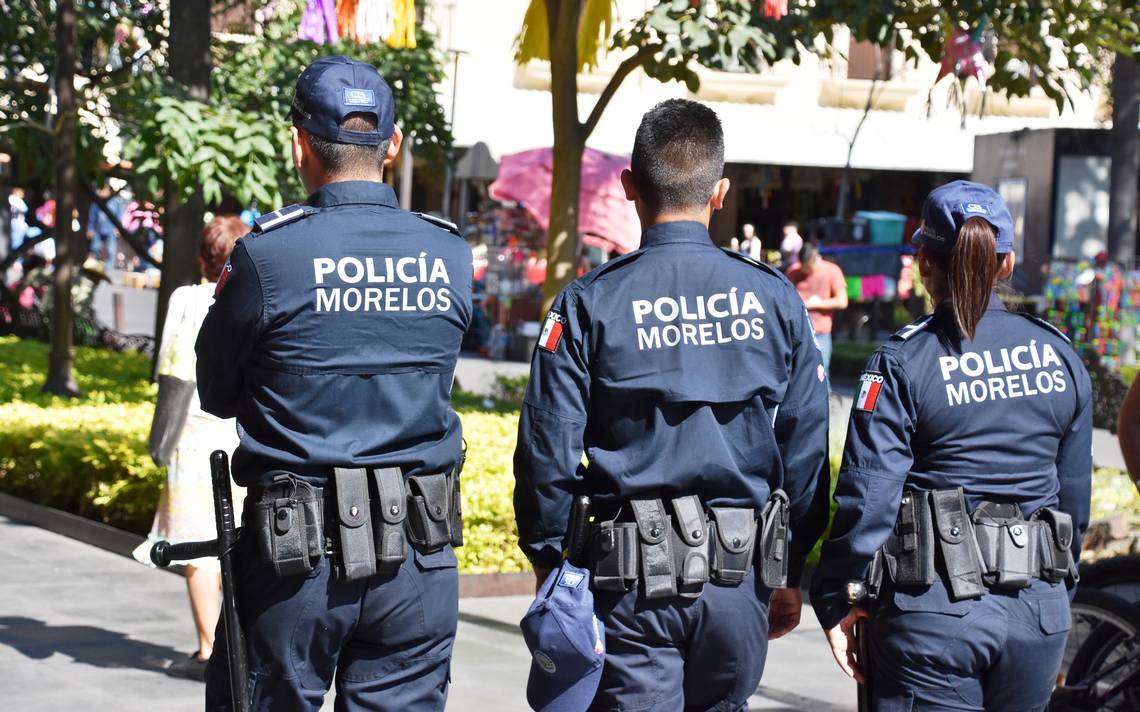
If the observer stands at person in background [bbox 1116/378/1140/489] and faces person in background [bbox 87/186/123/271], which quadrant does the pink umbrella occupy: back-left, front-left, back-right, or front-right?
front-right

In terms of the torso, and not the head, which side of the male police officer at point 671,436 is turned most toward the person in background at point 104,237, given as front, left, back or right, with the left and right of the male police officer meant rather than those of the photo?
front

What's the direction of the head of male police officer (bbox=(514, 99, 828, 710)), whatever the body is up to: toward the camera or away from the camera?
away from the camera

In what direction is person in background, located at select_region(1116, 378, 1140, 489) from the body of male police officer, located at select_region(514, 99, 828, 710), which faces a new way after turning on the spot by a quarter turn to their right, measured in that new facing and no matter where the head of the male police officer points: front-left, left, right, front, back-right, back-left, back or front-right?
front-left

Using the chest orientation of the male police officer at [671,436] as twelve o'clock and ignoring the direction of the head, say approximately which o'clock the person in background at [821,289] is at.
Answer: The person in background is roughly at 12 o'clock from the male police officer.

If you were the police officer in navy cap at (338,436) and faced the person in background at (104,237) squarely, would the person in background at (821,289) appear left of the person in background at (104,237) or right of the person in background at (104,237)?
right

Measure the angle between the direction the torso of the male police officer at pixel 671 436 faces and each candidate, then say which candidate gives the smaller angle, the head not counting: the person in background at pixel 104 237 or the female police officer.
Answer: the person in background

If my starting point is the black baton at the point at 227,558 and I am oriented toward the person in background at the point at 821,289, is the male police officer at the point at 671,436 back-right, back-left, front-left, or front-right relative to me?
front-right

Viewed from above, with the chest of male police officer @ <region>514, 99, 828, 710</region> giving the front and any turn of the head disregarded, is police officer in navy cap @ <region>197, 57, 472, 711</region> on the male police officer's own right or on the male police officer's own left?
on the male police officer's own left

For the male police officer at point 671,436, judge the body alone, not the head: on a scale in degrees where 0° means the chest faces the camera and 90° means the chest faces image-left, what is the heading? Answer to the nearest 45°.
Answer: approximately 180°

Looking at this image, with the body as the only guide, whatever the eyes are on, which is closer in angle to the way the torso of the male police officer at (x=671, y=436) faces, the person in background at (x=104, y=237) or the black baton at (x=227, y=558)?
the person in background

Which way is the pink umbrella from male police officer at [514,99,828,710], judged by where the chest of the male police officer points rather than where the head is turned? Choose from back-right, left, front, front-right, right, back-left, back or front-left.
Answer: front

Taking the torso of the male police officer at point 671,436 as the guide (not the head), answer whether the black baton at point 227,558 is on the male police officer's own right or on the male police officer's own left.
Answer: on the male police officer's own left

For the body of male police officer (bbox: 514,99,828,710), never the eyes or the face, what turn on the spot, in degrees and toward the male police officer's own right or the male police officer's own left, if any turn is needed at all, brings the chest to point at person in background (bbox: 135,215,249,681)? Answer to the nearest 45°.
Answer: approximately 45° to the male police officer's own left
